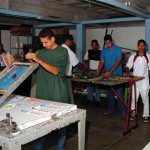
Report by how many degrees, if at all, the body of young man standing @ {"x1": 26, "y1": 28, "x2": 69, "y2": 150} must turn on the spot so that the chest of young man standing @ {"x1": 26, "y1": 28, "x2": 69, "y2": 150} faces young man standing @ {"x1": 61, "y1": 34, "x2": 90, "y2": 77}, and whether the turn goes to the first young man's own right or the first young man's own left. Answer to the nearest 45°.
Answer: approximately 135° to the first young man's own right

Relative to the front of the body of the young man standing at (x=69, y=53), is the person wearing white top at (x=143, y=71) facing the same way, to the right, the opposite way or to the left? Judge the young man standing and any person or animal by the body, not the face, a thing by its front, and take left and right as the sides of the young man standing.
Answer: to the right

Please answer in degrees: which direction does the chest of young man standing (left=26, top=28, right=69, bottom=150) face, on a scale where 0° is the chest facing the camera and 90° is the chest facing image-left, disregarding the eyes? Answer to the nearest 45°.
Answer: approximately 45°

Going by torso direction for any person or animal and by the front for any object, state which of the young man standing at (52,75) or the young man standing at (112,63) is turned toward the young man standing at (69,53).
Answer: the young man standing at (112,63)
